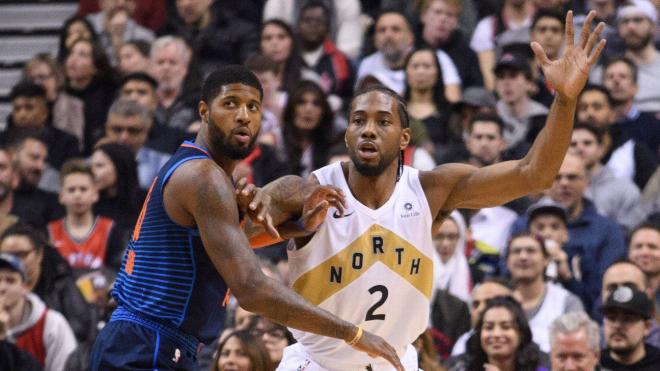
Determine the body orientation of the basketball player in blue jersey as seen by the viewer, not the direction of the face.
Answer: to the viewer's right

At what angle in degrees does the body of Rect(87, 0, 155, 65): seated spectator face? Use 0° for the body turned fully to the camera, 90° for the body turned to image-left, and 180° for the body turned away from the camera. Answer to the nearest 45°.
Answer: approximately 0°

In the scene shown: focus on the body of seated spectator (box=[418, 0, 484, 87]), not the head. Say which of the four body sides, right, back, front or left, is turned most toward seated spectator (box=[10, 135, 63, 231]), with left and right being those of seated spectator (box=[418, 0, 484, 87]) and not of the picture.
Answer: right

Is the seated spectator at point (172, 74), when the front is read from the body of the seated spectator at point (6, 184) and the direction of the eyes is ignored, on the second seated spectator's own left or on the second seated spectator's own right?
on the second seated spectator's own left

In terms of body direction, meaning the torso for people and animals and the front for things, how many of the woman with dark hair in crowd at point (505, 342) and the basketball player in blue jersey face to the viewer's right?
1

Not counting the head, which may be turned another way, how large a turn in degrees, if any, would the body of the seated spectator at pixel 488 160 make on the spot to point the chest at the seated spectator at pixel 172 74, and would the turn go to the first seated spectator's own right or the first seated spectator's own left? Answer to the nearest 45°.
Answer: approximately 90° to the first seated spectator's own right
